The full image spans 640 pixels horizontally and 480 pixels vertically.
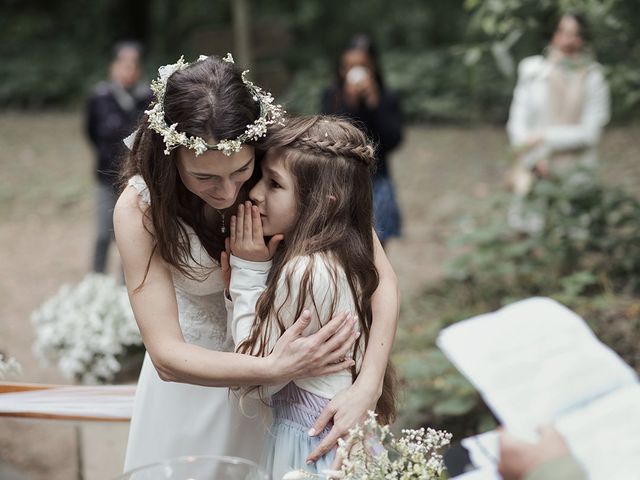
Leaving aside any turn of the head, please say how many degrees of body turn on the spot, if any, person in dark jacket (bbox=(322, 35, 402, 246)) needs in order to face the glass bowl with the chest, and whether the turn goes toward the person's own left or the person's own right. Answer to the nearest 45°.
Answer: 0° — they already face it

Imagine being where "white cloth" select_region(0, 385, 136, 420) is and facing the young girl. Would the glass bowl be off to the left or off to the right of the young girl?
right

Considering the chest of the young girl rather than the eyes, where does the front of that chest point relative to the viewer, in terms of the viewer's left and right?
facing to the left of the viewer

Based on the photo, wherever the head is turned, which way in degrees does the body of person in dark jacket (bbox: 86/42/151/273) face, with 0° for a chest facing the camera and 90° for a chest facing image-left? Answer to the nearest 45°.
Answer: approximately 315°

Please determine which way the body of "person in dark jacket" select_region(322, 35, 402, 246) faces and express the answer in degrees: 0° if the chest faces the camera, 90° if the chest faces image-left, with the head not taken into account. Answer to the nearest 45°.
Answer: approximately 0°

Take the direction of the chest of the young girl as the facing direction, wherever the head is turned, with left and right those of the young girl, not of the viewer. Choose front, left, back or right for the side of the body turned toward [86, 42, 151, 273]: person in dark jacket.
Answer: right

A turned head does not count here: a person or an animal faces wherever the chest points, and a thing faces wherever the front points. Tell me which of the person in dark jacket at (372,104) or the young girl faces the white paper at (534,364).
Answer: the person in dark jacket

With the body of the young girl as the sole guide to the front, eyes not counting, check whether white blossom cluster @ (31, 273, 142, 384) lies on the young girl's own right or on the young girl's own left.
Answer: on the young girl's own right

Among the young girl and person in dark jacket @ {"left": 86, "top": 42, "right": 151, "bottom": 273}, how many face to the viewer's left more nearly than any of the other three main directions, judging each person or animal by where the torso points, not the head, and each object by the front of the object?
1

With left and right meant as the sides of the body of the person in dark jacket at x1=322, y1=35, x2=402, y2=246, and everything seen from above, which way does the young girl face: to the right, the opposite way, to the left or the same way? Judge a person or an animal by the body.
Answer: to the right

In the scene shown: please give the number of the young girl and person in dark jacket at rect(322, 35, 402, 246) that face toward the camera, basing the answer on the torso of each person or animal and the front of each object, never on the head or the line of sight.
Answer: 1
